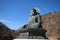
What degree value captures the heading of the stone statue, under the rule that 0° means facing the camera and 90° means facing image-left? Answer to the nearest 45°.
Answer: approximately 45°
